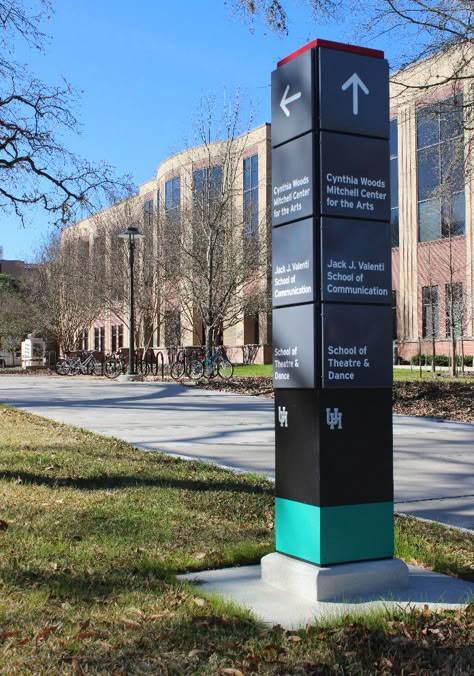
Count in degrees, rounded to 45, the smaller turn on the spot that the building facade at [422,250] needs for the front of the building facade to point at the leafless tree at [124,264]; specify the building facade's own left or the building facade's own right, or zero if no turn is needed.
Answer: approximately 45° to the building facade's own right

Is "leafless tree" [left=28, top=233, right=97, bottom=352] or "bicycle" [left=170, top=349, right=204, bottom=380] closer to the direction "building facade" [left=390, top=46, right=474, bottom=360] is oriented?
the bicycle

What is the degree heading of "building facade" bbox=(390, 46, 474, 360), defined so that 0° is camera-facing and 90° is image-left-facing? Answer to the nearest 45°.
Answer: approximately 45°

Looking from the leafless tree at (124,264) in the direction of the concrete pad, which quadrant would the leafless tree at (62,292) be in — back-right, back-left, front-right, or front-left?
back-right
